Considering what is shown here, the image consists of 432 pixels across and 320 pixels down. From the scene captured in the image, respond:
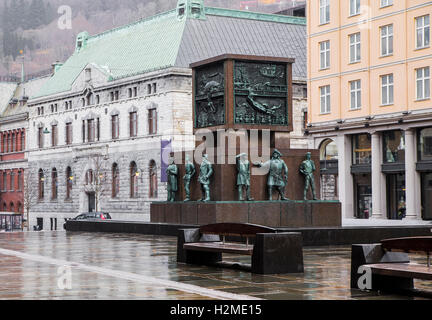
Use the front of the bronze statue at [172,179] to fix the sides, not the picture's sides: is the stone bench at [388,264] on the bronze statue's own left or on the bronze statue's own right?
on the bronze statue's own left

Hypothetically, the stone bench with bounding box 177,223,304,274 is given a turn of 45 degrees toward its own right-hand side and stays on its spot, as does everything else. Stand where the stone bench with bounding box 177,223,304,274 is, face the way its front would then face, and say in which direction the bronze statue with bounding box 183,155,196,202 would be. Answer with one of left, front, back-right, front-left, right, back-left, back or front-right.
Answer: right

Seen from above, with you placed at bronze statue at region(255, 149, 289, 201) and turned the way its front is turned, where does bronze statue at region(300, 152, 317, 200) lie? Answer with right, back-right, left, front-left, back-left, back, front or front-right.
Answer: back-left

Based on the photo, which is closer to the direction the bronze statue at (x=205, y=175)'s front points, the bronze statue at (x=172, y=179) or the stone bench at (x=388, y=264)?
the stone bench

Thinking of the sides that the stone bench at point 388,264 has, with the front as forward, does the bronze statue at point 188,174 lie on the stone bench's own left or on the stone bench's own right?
on the stone bench's own right

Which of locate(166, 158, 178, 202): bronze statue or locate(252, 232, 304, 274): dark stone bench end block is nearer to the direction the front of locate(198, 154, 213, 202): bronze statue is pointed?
the dark stone bench end block

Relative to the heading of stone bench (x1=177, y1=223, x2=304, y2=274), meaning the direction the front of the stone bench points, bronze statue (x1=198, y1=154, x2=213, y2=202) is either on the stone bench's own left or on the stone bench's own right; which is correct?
on the stone bench's own right

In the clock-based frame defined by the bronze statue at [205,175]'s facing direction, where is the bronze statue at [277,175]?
the bronze statue at [277,175] is roughly at 8 o'clock from the bronze statue at [205,175].

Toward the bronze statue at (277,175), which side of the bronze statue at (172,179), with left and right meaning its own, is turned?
left

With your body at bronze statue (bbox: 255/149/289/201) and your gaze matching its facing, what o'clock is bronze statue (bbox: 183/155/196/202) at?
bronze statue (bbox: 183/155/196/202) is roughly at 4 o'clock from bronze statue (bbox: 255/149/289/201).

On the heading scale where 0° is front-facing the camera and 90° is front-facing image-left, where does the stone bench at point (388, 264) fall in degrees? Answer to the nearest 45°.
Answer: approximately 45°

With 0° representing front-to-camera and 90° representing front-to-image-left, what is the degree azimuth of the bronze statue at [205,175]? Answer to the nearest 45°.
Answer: approximately 45°
